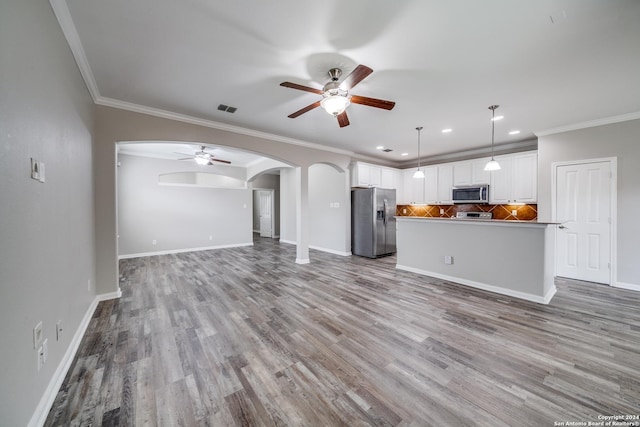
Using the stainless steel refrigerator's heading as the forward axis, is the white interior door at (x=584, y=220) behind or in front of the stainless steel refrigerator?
in front

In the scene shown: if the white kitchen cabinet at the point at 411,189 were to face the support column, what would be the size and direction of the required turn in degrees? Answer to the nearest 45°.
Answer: approximately 45° to its right

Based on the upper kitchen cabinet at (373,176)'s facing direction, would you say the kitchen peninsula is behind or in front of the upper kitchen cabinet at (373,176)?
in front

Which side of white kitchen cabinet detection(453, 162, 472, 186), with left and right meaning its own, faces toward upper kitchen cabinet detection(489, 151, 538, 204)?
left

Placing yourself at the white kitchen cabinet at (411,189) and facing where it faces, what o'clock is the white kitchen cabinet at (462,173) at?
the white kitchen cabinet at (462,173) is roughly at 10 o'clock from the white kitchen cabinet at (411,189).

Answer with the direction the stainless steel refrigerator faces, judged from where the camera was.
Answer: facing the viewer and to the right of the viewer

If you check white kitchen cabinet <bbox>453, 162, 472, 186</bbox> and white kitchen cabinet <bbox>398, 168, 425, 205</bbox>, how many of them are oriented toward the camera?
2

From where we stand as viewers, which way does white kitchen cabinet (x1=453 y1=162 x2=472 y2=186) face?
facing the viewer

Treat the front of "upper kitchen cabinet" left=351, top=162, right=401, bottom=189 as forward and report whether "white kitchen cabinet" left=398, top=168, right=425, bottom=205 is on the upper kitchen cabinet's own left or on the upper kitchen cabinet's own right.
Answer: on the upper kitchen cabinet's own left

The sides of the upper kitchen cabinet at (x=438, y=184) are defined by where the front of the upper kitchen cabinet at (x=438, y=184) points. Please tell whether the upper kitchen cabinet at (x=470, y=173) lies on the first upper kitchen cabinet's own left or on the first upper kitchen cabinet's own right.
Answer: on the first upper kitchen cabinet's own left
